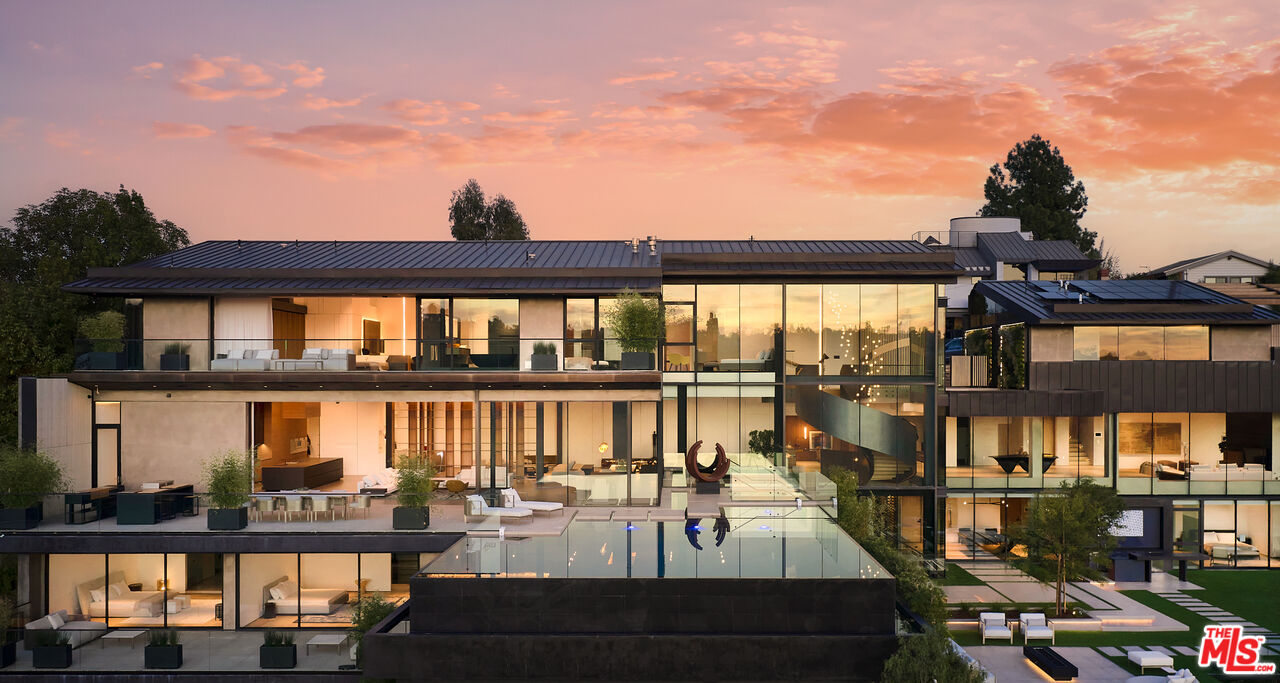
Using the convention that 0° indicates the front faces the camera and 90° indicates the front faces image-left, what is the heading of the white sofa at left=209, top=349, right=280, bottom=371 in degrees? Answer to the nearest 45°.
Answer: approximately 0°

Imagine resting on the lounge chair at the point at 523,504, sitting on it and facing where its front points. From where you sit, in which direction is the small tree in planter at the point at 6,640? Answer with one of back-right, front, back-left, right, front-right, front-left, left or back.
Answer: back

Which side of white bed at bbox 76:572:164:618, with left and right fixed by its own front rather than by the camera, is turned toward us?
right

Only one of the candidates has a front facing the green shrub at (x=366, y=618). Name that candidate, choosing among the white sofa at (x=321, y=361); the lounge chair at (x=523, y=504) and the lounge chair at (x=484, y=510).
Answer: the white sofa

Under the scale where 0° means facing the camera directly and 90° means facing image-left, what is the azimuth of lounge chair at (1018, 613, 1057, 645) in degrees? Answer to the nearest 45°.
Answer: approximately 0°

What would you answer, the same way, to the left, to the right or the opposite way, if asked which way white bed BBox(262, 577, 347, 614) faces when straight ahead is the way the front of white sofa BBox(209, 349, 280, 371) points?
to the left

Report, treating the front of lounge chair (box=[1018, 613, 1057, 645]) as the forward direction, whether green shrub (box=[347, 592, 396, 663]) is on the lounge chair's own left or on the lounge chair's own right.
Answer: on the lounge chair's own right

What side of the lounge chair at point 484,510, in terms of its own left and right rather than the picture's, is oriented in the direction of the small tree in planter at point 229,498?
back

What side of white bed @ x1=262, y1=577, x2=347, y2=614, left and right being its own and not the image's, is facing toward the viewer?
right

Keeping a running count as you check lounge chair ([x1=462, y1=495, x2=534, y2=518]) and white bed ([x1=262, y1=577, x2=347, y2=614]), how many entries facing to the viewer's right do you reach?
2
